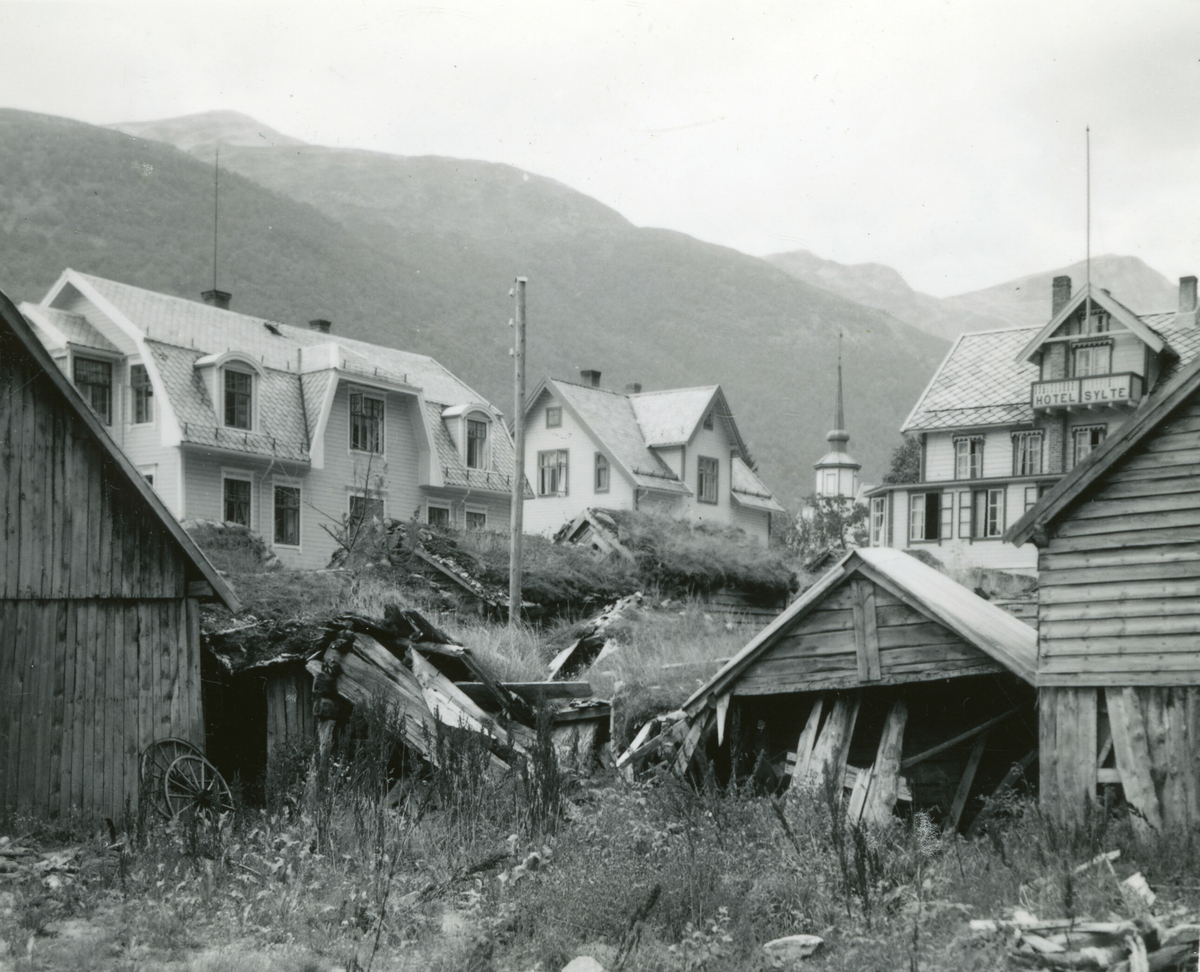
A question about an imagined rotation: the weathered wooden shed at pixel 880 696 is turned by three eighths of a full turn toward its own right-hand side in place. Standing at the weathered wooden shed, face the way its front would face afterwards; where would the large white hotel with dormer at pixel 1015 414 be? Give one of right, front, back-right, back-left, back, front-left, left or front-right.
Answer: front-right

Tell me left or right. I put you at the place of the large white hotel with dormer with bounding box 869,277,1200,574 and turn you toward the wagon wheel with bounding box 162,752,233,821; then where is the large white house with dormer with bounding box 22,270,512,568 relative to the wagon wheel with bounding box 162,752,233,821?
right

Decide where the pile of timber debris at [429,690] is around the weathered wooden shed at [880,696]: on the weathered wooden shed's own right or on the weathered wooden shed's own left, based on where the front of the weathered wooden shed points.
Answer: on the weathered wooden shed's own right

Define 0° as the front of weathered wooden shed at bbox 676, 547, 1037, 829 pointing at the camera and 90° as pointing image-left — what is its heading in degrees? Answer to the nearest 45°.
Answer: approximately 0°

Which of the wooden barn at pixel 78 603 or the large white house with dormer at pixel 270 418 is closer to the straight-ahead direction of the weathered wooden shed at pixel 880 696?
the wooden barn

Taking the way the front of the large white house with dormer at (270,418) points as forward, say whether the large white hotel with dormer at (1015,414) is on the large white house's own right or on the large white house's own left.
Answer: on the large white house's own left

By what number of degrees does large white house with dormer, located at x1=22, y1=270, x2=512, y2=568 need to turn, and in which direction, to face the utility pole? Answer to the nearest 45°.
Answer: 0° — it already faces it

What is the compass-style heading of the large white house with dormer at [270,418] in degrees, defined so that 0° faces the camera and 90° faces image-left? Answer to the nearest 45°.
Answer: approximately 315°

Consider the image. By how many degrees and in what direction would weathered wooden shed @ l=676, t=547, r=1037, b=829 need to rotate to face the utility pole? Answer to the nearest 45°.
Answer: approximately 135° to its right

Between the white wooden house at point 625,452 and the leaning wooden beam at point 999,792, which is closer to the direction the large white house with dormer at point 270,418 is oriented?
the leaning wooden beam

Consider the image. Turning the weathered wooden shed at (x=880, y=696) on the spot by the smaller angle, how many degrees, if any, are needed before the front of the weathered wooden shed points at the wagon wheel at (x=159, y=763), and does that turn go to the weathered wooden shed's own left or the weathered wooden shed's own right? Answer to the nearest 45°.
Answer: approximately 45° to the weathered wooden shed's own right
